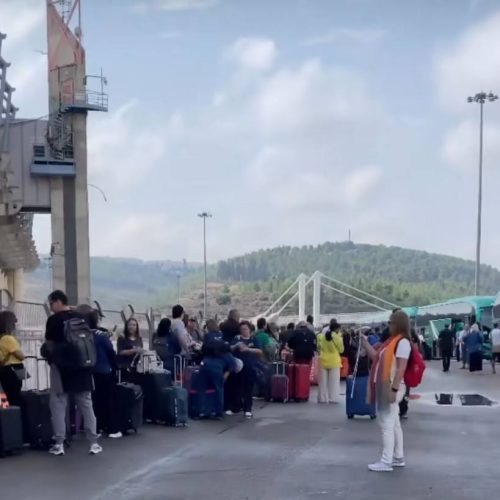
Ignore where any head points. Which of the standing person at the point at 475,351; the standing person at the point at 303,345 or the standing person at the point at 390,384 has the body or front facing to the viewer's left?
the standing person at the point at 390,384

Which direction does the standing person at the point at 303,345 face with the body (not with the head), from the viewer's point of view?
away from the camera

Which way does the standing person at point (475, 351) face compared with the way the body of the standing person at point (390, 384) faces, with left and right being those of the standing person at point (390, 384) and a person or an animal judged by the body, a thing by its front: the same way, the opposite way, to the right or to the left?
to the right

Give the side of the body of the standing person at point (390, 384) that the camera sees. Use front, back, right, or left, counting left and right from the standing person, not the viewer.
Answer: left

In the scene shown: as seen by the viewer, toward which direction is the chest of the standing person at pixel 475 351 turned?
away from the camera

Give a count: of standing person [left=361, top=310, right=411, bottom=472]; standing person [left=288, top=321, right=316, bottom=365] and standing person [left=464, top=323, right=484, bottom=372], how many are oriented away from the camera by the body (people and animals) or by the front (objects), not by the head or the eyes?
2

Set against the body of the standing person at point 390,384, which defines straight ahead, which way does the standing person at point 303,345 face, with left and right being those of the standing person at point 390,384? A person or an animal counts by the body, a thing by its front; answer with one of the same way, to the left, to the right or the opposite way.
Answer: to the right

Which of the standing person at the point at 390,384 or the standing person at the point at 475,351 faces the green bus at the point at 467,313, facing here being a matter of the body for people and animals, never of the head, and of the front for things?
the standing person at the point at 475,351

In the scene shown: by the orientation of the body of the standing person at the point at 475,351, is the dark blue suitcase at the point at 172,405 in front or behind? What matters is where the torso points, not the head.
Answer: behind
